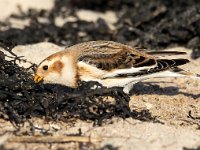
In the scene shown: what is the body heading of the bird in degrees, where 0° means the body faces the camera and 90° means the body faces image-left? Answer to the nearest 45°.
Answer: approximately 90°
